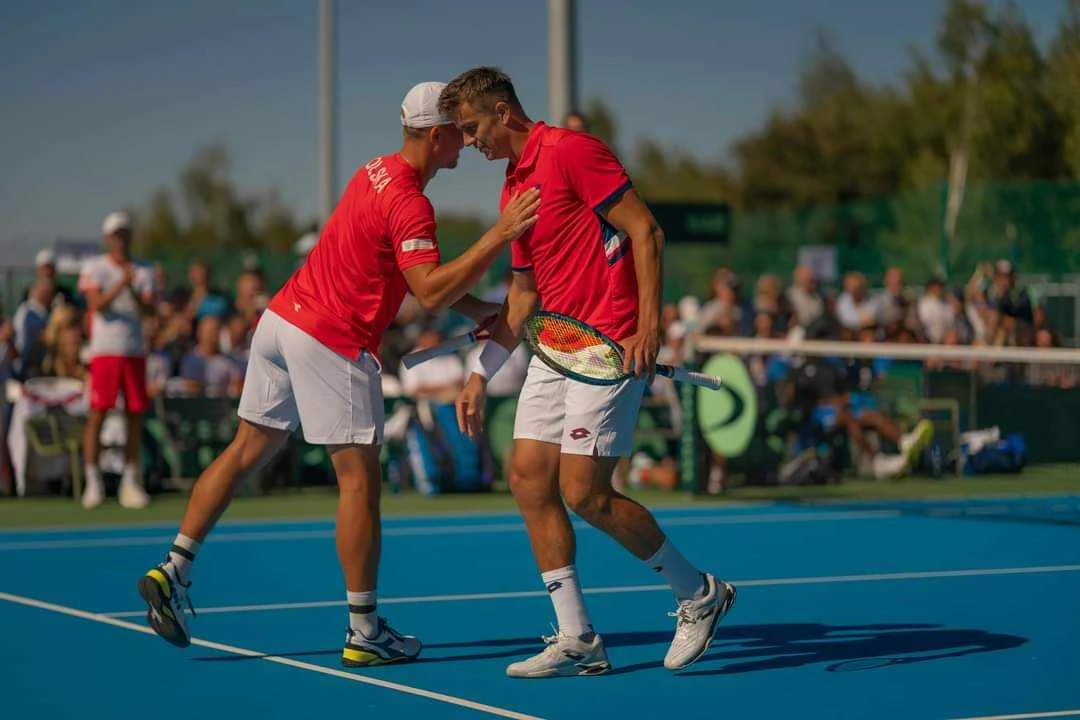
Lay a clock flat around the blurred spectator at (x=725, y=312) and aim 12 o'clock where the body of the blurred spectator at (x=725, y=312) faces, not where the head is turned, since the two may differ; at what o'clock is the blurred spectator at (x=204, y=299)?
the blurred spectator at (x=204, y=299) is roughly at 3 o'clock from the blurred spectator at (x=725, y=312).

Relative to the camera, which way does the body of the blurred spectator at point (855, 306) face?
toward the camera

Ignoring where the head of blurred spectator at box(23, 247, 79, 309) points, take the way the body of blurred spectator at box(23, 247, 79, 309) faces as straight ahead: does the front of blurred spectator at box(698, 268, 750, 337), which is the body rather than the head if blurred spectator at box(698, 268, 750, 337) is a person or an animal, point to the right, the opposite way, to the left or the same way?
the same way

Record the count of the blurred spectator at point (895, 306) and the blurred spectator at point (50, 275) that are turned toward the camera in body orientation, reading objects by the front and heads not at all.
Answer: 2

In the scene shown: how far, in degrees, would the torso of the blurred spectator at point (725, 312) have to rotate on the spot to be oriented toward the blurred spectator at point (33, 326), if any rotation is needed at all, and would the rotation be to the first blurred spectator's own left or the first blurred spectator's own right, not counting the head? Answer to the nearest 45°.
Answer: approximately 90° to the first blurred spectator's own right

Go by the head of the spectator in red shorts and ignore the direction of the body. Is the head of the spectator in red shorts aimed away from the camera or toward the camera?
toward the camera

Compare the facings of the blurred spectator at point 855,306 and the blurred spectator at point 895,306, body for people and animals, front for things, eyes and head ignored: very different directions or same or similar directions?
same or similar directions

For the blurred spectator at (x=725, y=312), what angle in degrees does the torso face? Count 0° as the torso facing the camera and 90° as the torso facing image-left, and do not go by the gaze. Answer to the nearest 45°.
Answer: approximately 0°

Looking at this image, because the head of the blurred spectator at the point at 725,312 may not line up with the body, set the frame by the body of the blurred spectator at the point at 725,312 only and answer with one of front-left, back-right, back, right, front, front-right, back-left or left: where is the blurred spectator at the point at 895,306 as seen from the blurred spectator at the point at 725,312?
back-left

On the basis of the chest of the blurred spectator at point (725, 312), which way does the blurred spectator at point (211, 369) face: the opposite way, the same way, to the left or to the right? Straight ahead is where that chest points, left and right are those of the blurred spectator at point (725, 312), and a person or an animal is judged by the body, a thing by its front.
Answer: the same way

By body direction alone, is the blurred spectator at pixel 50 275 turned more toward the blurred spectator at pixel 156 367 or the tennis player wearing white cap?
the tennis player wearing white cap

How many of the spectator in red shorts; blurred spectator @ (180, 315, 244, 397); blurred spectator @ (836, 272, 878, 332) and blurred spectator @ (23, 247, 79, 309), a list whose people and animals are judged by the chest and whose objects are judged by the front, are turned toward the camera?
4

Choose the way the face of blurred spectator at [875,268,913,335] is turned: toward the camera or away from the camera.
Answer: toward the camera

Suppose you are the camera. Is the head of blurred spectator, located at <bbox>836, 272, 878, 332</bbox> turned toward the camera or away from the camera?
toward the camera

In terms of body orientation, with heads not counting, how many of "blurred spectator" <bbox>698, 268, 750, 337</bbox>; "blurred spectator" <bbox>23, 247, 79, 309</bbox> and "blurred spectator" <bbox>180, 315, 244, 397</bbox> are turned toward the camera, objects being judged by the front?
3

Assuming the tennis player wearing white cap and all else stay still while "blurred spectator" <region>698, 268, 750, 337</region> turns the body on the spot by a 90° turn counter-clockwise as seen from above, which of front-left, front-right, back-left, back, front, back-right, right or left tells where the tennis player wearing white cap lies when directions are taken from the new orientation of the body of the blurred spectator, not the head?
right
